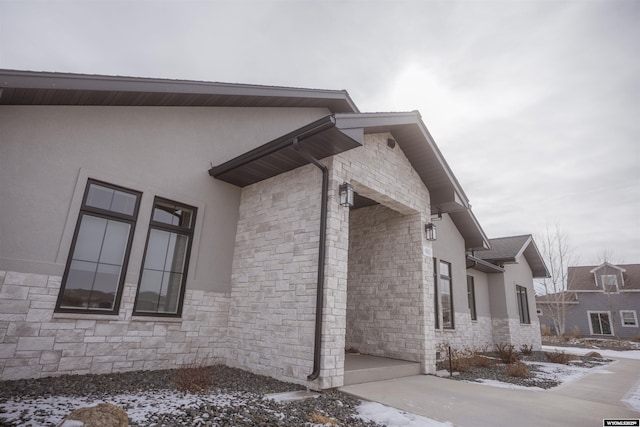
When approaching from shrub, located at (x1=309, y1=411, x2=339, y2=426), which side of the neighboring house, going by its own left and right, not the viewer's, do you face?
front

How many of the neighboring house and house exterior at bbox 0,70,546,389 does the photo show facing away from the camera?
0

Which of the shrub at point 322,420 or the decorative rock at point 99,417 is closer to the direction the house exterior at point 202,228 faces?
the shrub

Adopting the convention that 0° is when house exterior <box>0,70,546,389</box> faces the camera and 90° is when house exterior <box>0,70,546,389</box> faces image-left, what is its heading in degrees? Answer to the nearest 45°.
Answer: approximately 315°

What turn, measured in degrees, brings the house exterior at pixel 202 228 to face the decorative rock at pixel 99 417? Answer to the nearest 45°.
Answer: approximately 45° to its right

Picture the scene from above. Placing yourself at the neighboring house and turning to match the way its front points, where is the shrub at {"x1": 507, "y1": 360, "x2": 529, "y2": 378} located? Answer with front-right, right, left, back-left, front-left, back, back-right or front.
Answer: front

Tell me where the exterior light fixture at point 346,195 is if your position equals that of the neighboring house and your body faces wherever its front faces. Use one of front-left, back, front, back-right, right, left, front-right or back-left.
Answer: front

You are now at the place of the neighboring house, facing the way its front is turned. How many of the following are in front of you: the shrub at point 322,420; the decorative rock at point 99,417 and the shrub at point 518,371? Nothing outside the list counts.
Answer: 3

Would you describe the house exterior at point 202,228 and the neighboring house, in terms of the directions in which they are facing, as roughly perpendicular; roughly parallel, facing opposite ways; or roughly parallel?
roughly perpendicular

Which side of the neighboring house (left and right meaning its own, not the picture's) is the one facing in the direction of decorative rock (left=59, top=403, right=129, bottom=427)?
front

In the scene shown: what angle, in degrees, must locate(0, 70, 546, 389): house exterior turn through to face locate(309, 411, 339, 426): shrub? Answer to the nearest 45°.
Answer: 0° — it already faces it

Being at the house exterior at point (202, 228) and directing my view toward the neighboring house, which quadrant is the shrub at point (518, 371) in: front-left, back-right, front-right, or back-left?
front-right

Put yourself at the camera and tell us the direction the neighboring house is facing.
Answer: facing the viewer

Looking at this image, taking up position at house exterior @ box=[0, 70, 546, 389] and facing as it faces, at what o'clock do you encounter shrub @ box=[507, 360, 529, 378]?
The shrub is roughly at 10 o'clock from the house exterior.

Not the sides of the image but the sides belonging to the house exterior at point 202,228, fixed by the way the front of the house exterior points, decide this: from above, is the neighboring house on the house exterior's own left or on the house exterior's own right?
on the house exterior's own left
